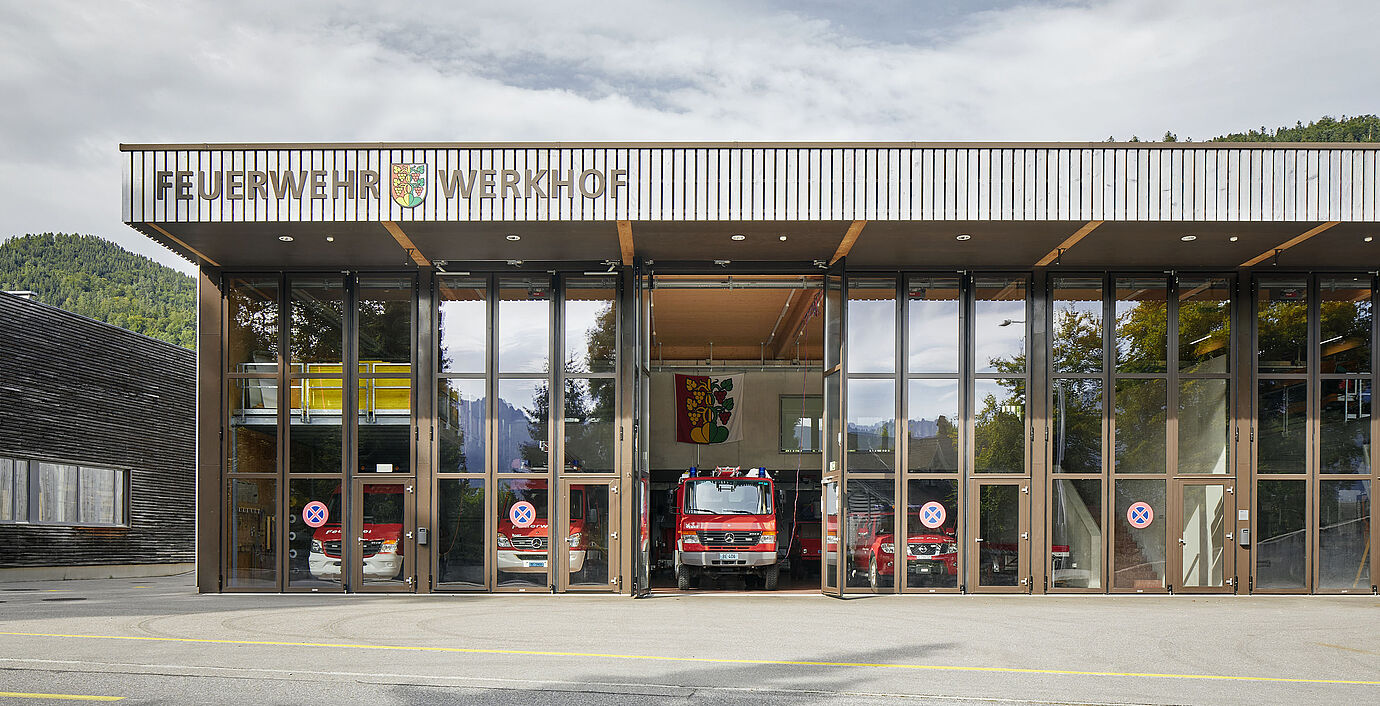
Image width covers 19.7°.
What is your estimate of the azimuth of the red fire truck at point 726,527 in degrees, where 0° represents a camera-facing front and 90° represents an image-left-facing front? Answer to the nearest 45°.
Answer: approximately 0°

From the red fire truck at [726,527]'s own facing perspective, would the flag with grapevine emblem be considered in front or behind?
behind
